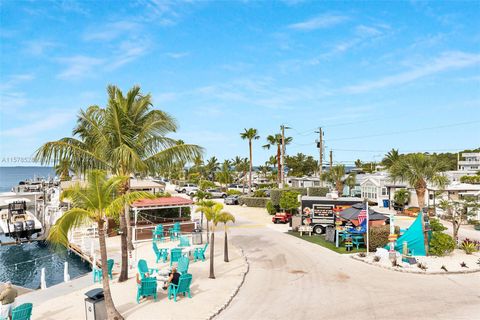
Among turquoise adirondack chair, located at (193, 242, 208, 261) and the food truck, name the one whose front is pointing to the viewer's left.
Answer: the turquoise adirondack chair

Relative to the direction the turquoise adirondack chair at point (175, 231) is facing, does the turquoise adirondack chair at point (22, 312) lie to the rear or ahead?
ahead

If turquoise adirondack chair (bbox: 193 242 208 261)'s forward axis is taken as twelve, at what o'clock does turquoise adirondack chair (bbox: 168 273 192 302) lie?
turquoise adirondack chair (bbox: 168 273 192 302) is roughly at 9 o'clock from turquoise adirondack chair (bbox: 193 242 208 261).

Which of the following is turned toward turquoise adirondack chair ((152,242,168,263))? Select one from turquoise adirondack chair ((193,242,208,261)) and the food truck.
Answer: turquoise adirondack chair ((193,242,208,261))

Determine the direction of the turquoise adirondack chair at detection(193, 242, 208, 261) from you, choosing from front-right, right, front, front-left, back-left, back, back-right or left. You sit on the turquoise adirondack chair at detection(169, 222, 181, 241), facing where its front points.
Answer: front-left

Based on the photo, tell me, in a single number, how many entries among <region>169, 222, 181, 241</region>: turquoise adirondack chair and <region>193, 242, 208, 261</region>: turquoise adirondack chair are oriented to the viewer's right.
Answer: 0

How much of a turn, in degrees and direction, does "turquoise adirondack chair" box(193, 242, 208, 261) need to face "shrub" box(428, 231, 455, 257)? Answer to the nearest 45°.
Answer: approximately 180°

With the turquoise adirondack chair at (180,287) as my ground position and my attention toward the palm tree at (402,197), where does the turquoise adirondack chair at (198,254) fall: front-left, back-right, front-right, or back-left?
front-left
